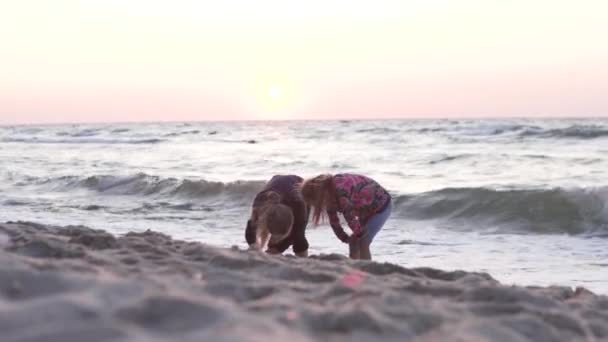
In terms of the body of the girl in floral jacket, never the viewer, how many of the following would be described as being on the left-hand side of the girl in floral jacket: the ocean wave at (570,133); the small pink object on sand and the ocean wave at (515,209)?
1

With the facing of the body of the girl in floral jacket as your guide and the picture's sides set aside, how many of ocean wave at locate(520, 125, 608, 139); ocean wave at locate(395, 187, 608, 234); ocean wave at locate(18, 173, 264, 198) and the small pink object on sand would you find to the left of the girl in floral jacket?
1

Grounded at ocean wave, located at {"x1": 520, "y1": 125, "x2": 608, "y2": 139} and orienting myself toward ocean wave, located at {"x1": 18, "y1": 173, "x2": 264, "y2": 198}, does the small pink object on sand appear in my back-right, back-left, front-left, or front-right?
front-left

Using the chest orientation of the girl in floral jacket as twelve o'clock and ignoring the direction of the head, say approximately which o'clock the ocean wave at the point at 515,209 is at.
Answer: The ocean wave is roughly at 4 o'clock from the girl in floral jacket.

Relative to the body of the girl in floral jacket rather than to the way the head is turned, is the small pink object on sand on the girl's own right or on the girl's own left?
on the girl's own left

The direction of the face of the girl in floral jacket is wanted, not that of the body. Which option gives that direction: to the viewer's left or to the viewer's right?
to the viewer's left

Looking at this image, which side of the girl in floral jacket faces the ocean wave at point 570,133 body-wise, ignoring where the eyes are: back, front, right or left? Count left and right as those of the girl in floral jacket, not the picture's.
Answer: right

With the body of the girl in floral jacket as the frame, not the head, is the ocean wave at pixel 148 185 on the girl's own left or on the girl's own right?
on the girl's own right

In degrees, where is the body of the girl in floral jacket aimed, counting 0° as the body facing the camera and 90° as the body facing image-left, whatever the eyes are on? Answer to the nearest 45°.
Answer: approximately 90°
